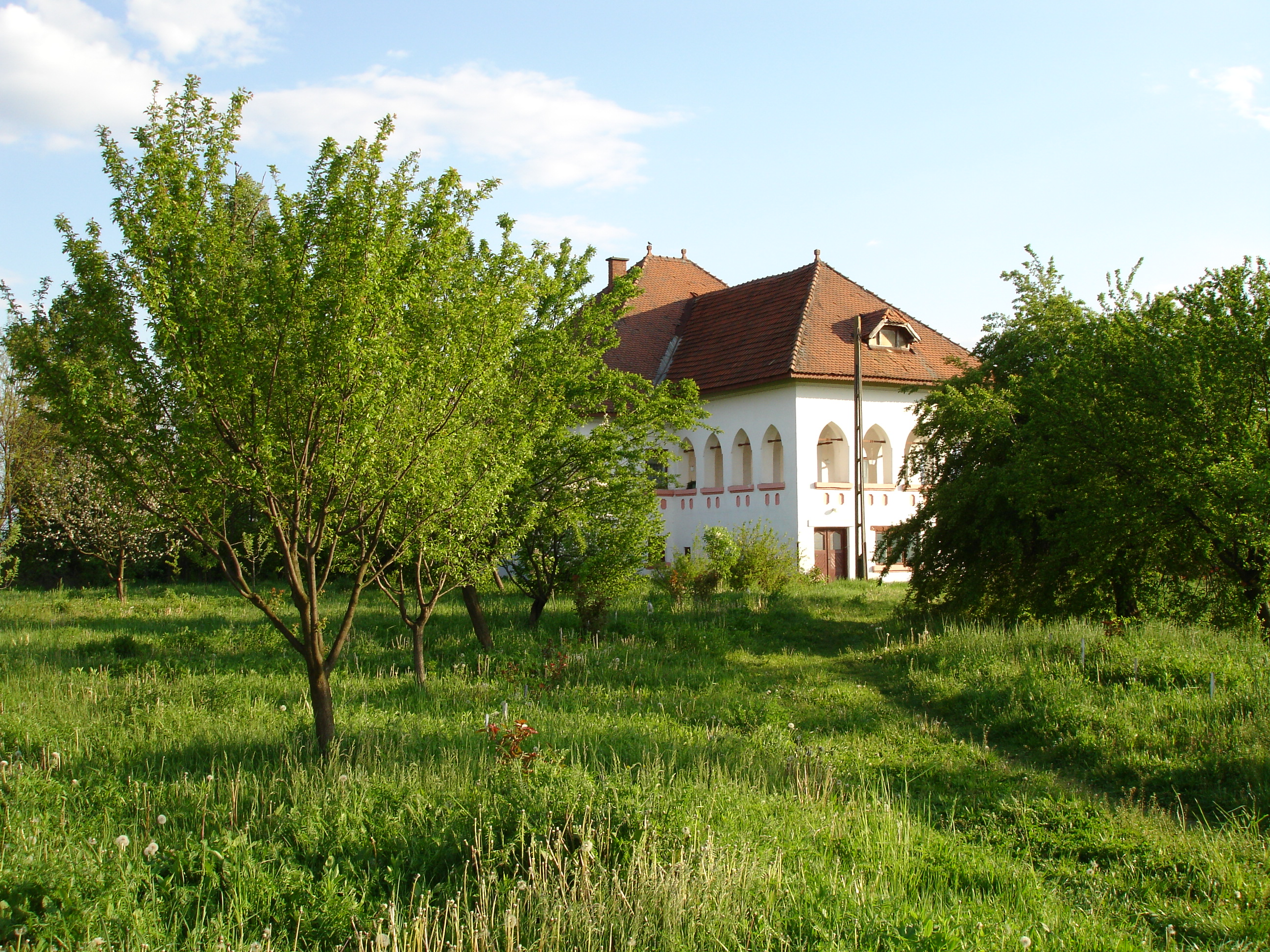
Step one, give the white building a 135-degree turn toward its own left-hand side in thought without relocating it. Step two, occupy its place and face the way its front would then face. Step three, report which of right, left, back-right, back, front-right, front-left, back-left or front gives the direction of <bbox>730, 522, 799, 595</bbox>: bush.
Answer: back

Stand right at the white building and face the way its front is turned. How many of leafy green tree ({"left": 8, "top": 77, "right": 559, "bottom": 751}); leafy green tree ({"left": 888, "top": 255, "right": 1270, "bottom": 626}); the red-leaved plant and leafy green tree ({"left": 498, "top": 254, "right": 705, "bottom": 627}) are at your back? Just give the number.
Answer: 0

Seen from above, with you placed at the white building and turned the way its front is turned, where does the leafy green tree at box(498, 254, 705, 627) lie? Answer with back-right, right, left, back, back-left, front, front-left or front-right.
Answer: front-right

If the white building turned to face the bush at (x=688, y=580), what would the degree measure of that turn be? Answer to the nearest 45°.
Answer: approximately 45° to its right

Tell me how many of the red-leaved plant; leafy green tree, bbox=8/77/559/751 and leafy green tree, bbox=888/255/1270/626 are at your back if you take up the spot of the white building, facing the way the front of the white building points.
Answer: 0

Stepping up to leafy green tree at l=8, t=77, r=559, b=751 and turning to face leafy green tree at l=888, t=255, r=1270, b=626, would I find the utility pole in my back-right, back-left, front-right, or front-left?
front-left

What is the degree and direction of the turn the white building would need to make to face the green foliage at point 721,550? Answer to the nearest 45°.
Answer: approximately 45° to its right

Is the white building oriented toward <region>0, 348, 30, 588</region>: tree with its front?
no

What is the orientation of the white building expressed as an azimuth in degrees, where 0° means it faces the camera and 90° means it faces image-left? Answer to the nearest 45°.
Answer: approximately 315°

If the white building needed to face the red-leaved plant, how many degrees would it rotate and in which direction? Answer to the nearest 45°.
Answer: approximately 45° to its right
